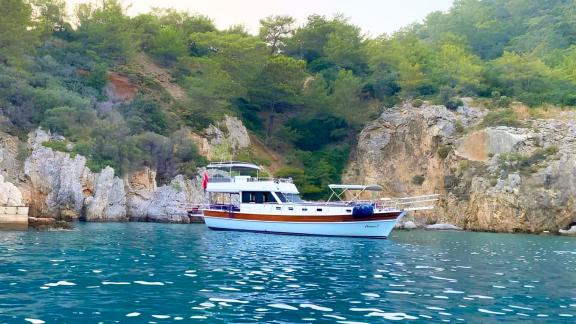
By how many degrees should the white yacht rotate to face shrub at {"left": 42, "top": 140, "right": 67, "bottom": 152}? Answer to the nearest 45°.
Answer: approximately 180°

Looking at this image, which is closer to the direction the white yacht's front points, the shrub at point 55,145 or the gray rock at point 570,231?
the gray rock

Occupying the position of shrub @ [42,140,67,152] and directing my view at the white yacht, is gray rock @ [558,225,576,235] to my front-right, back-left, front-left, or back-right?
front-left

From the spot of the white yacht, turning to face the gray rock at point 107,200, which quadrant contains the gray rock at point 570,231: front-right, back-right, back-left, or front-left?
back-right

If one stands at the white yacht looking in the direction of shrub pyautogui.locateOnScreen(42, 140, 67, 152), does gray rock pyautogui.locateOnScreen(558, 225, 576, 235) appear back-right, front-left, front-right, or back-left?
back-right

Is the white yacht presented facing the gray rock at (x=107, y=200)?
no

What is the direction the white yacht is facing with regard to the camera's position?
facing to the right of the viewer

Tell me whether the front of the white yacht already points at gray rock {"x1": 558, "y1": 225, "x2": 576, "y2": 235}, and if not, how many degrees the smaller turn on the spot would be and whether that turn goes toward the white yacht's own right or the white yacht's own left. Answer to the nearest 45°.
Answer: approximately 45° to the white yacht's own left

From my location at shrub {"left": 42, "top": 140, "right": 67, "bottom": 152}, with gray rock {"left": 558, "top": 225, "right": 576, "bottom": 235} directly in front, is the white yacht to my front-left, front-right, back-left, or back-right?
front-right
